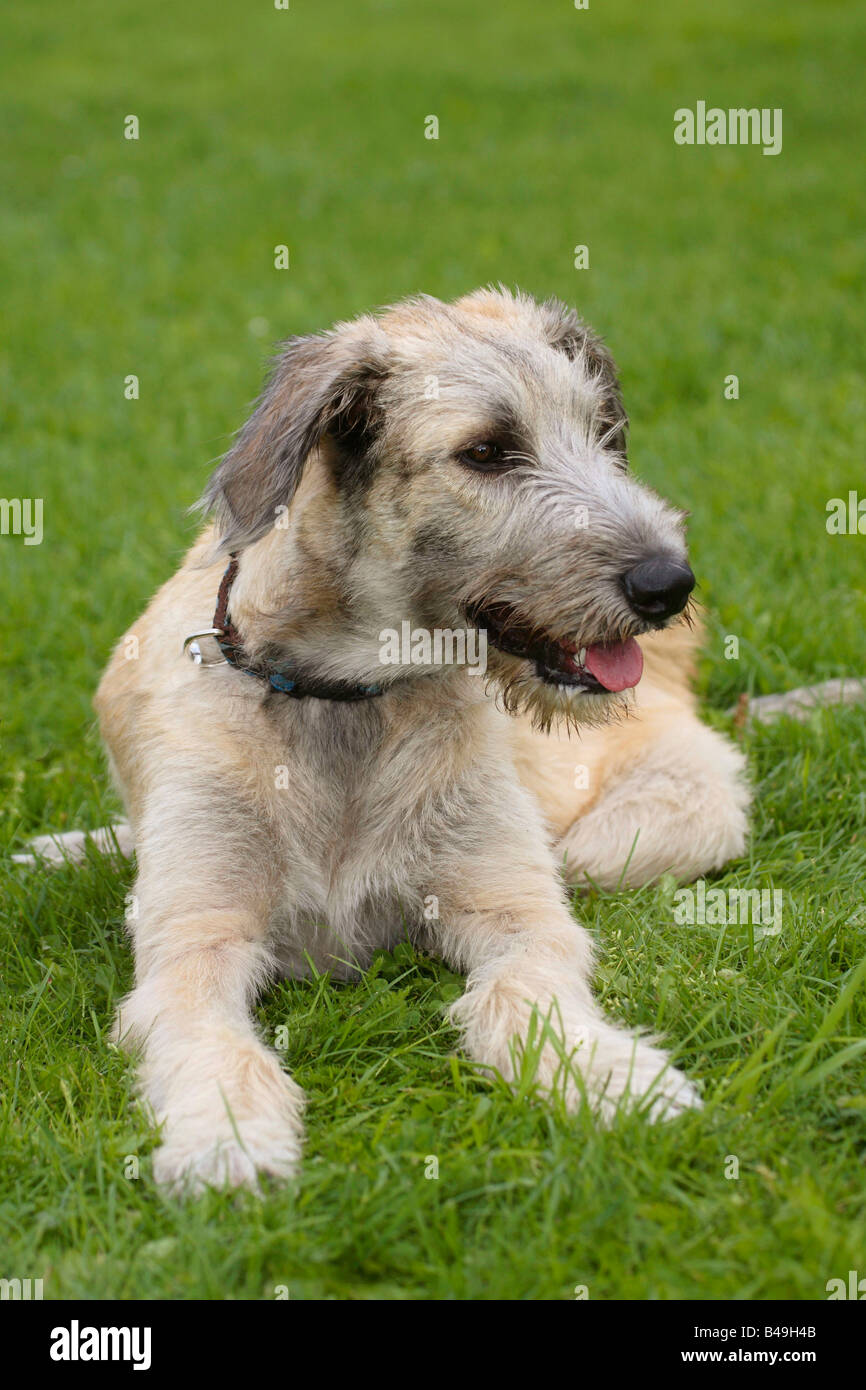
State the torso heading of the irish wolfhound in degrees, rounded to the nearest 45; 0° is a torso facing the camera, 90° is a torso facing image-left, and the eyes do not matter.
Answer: approximately 0°
